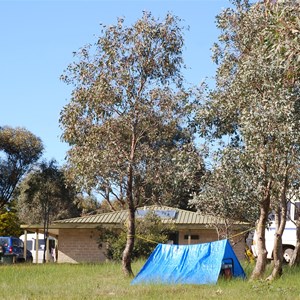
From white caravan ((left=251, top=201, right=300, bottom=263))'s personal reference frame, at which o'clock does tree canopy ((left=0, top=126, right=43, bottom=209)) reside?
The tree canopy is roughly at 1 o'clock from the white caravan.

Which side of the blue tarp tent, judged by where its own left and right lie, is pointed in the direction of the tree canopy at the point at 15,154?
back

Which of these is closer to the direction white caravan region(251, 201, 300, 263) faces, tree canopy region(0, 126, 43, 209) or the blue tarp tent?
the tree canopy

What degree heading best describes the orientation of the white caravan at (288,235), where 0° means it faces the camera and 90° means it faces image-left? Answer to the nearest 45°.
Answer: approximately 90°

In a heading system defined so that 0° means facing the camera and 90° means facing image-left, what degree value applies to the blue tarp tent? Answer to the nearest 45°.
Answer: approximately 315°

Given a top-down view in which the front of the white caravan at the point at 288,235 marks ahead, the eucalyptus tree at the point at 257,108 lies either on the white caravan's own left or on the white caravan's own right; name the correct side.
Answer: on the white caravan's own left

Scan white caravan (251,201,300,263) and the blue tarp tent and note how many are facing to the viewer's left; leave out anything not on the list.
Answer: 1

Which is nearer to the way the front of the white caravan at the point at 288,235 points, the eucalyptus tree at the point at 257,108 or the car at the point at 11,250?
the car

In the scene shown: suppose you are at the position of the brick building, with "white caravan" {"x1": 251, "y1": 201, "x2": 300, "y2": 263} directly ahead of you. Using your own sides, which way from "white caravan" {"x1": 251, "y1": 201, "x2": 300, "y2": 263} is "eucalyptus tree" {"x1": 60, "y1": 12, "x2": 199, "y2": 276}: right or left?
right
